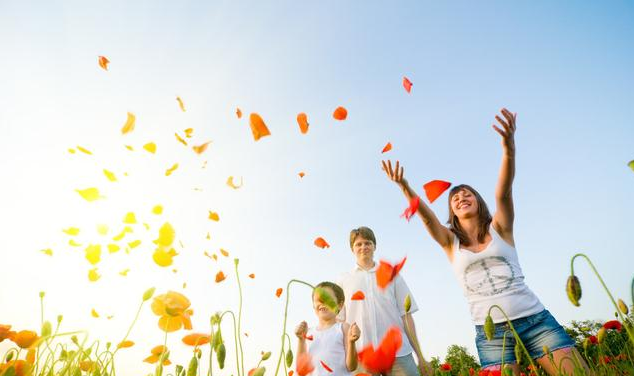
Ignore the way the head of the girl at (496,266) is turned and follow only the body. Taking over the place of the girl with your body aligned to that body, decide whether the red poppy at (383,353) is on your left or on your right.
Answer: on your right

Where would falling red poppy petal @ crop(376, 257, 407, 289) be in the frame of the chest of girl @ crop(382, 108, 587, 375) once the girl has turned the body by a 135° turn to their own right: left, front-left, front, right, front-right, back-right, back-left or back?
left

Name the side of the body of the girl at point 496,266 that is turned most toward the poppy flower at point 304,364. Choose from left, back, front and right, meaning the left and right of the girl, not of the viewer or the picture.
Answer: right

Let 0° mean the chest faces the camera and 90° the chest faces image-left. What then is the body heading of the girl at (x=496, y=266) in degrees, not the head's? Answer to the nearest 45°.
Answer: approximately 0°
